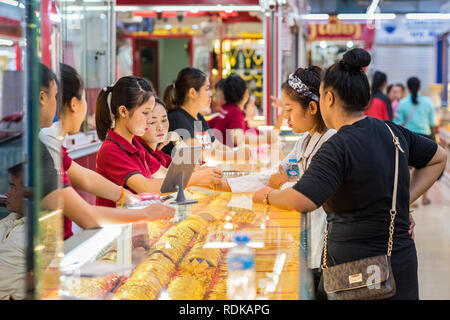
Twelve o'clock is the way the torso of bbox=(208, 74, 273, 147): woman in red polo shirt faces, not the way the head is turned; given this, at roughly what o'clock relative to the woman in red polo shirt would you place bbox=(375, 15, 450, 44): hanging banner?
The hanging banner is roughly at 11 o'clock from the woman in red polo shirt.

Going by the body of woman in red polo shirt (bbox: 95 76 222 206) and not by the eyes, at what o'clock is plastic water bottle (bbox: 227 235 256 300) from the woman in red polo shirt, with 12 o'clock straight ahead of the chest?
The plastic water bottle is roughly at 1 o'clock from the woman in red polo shirt.

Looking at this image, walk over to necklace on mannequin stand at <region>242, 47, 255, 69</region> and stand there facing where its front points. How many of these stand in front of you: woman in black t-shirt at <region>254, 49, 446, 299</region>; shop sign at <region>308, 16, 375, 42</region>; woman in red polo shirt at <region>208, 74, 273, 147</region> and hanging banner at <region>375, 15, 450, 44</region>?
2

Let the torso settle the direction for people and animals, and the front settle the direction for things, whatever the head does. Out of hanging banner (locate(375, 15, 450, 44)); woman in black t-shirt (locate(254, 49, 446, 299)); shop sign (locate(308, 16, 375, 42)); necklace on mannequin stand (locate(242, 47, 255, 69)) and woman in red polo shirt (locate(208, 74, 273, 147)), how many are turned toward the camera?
3

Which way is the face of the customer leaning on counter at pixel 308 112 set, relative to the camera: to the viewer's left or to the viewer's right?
to the viewer's left

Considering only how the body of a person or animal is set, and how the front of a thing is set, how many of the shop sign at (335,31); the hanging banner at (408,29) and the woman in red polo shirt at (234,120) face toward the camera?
2

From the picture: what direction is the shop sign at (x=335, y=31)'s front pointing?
toward the camera

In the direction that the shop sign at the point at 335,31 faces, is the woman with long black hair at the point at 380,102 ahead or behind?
ahead

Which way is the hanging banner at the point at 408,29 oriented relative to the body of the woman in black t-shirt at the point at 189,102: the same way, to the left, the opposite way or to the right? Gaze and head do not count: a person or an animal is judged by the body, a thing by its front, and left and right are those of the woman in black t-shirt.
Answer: to the right

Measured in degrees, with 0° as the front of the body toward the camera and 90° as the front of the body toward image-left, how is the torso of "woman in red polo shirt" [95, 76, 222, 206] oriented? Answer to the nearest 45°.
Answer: approximately 315°

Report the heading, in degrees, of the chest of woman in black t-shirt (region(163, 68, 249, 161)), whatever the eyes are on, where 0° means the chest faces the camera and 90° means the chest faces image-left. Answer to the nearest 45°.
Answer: approximately 270°

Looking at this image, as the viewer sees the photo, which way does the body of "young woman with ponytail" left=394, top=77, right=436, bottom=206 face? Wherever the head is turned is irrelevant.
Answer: away from the camera

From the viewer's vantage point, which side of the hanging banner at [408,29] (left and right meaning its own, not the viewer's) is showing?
front

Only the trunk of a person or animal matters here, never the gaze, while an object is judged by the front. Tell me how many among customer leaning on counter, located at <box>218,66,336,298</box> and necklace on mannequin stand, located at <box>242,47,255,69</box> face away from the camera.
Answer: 0
